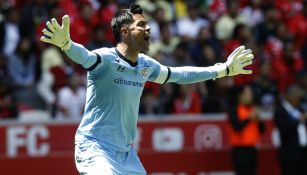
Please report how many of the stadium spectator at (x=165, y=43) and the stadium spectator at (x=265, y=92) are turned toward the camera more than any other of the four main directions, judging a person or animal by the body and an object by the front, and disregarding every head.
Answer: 2

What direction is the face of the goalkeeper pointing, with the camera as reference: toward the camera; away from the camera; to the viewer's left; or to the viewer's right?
to the viewer's right

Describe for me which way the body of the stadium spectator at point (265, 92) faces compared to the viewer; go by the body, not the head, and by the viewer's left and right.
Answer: facing the viewer

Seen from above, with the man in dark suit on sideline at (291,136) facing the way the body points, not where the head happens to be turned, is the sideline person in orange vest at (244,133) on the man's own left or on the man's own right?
on the man's own right

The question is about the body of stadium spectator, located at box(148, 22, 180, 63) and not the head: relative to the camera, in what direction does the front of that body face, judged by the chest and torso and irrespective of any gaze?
toward the camera

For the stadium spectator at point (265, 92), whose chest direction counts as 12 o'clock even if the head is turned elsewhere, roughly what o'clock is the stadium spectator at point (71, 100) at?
the stadium spectator at point (71, 100) is roughly at 2 o'clock from the stadium spectator at point (265, 92).

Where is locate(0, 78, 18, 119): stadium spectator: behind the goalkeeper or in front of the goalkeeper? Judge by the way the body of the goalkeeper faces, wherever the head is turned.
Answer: behind
